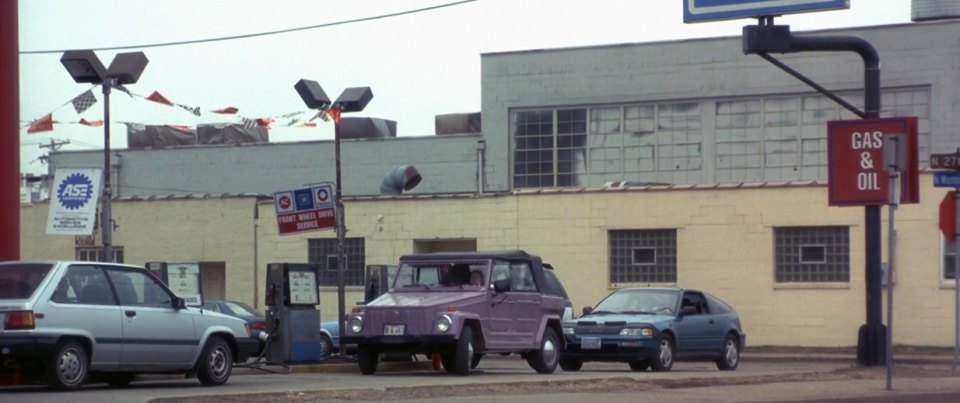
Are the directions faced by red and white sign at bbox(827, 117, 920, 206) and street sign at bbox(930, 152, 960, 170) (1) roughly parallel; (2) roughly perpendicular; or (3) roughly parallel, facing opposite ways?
roughly parallel

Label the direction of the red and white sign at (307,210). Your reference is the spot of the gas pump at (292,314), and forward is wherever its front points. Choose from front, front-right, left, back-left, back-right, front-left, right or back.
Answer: back-left

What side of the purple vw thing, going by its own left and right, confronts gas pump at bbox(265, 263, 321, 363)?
right

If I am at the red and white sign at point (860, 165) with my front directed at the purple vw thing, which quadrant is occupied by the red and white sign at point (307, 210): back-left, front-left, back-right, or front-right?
front-right

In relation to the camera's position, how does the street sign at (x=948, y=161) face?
facing the viewer

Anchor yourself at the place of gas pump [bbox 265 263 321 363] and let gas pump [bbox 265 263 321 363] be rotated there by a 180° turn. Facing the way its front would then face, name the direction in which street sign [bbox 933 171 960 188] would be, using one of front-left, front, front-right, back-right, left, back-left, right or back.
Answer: back-right

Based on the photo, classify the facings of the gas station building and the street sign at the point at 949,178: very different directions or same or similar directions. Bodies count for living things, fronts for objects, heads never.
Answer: same or similar directions

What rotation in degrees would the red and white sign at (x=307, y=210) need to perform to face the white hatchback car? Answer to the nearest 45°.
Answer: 0° — it already faces it

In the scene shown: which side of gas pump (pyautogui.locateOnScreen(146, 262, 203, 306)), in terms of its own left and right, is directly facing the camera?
front

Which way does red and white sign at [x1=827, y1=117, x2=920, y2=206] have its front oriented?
toward the camera

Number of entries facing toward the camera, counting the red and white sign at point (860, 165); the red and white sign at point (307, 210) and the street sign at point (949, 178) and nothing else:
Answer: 3

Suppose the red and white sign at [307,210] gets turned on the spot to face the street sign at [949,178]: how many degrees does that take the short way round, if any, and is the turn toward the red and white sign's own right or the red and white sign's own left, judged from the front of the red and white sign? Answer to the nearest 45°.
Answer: approximately 90° to the red and white sign's own left
